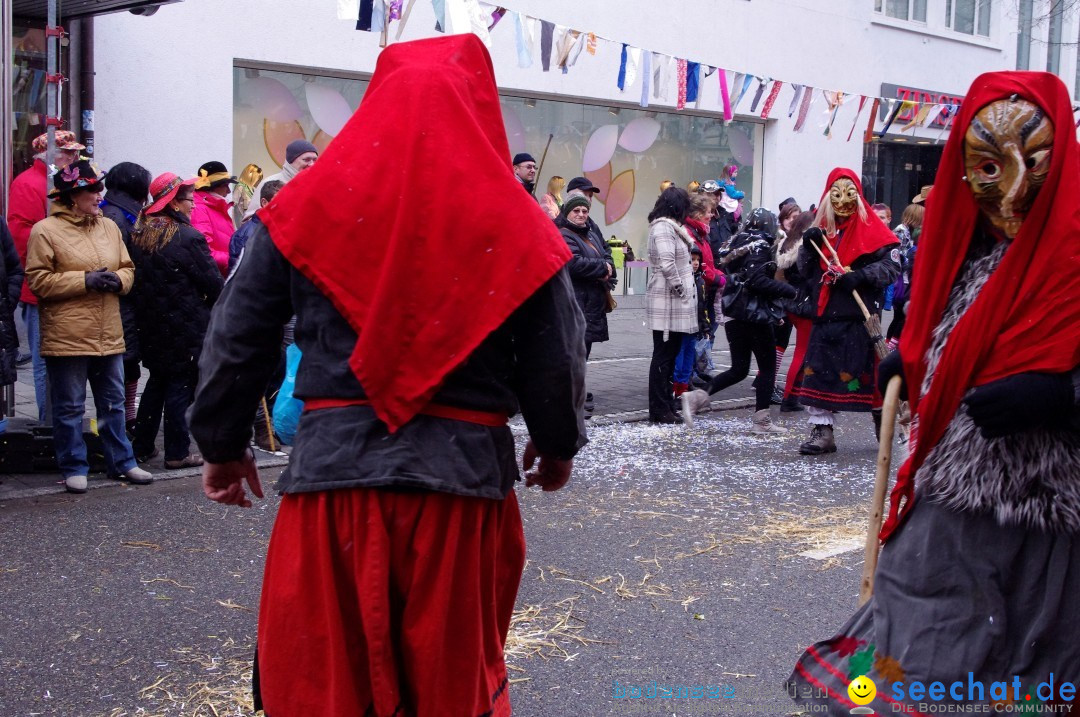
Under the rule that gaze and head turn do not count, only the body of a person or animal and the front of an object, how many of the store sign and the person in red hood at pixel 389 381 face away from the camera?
1

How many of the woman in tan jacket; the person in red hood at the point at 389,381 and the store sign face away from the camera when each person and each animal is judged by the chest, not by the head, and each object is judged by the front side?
1

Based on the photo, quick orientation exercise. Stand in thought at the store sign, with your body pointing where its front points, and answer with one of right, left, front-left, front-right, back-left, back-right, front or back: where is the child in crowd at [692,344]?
front-right

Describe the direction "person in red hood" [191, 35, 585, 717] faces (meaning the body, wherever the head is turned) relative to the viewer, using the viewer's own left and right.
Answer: facing away from the viewer

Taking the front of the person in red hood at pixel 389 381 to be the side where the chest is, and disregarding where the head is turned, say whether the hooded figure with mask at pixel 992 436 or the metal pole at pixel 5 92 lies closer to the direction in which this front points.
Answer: the metal pole

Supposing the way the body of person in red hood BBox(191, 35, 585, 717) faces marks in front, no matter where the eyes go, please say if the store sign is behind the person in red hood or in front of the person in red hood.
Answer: in front

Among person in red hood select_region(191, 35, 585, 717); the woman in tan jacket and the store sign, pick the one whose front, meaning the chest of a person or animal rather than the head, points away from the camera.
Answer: the person in red hood

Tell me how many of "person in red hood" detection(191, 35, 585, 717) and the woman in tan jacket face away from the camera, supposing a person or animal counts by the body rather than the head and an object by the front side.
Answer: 1

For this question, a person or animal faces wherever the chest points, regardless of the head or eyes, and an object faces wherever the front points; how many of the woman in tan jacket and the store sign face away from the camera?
0

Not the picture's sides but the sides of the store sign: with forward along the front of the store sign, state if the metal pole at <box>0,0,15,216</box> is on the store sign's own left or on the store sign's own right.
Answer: on the store sign's own right

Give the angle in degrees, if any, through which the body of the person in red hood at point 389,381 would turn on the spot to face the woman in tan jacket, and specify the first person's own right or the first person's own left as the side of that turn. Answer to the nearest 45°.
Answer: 0° — they already face them

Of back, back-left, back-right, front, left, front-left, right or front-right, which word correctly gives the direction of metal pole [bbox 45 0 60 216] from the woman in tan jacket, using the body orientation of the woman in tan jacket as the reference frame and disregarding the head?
back-left

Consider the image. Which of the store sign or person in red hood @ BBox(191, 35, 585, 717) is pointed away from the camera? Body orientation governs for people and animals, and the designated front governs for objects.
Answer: the person in red hood

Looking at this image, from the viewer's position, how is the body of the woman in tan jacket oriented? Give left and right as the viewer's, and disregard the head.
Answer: facing the viewer and to the right of the viewer

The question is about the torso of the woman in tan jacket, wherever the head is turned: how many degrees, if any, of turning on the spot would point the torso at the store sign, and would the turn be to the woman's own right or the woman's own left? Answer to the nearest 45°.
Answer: approximately 90° to the woman's own left
